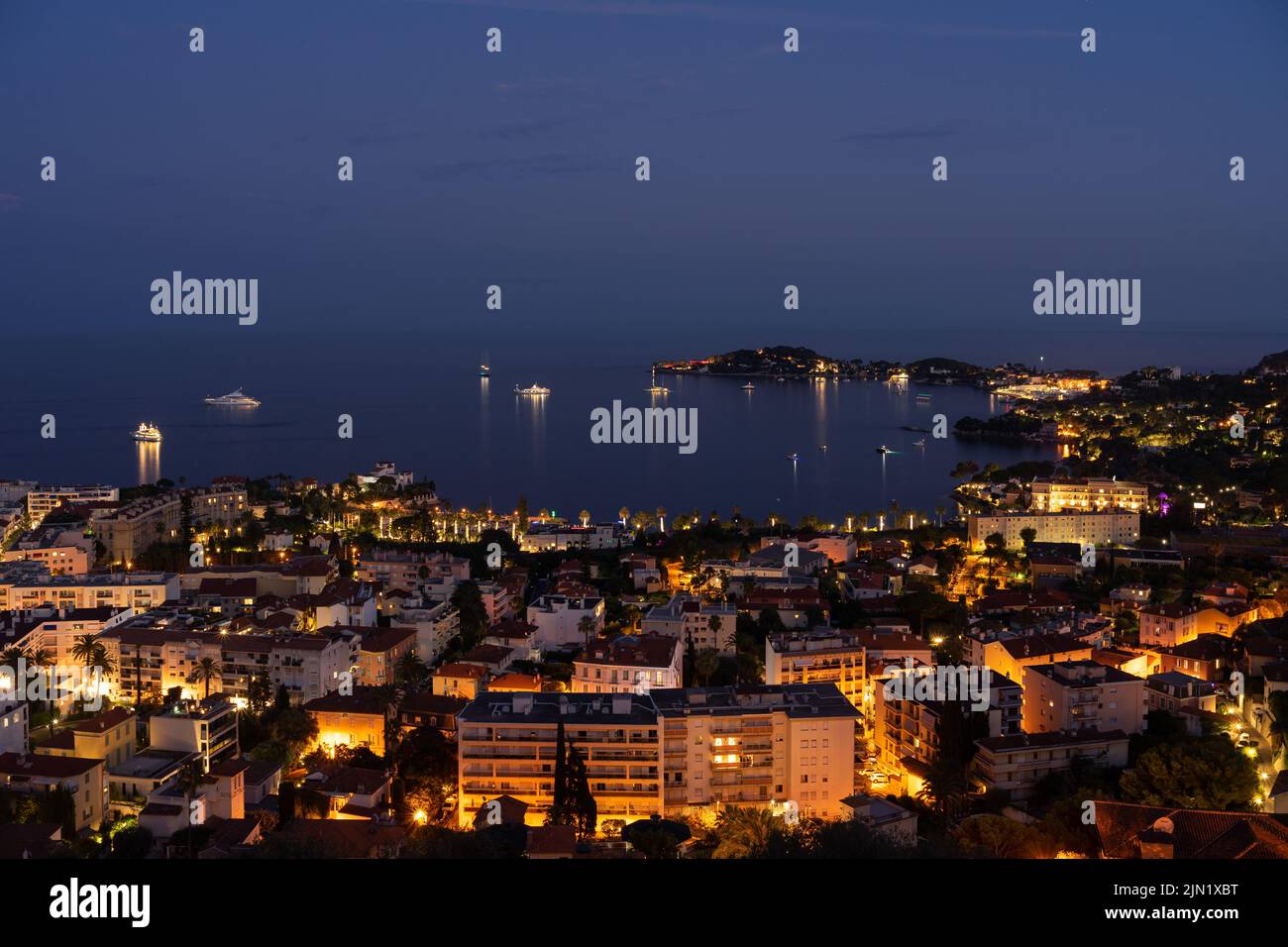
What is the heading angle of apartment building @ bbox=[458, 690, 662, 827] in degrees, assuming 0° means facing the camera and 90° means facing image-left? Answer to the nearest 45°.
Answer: approximately 0°

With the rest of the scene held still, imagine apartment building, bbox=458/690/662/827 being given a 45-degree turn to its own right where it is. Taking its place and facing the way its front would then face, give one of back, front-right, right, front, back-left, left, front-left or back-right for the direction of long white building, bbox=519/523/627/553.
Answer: back-right

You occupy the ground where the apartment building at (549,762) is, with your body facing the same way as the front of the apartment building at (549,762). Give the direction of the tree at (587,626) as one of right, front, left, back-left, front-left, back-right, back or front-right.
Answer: back

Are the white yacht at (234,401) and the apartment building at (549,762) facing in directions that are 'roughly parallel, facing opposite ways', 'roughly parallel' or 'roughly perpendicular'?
roughly perpendicular

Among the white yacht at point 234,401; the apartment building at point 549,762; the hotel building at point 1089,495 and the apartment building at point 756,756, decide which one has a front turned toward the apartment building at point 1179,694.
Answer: the hotel building

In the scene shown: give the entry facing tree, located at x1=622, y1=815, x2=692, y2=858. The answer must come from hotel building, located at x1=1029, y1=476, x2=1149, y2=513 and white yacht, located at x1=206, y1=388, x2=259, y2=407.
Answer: the hotel building

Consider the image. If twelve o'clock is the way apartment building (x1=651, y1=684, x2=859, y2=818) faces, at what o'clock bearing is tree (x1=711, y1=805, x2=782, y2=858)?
The tree is roughly at 12 o'clock from the apartment building.

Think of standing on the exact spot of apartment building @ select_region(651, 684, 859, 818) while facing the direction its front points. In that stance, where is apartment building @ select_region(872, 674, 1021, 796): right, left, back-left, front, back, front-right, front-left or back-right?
back-left

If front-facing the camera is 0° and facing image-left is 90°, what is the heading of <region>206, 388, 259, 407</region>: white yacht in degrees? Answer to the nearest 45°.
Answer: approximately 90°
